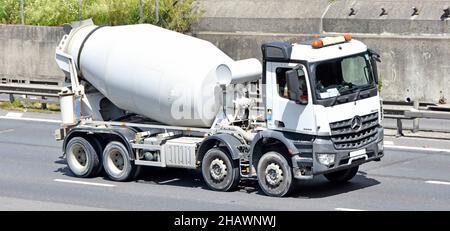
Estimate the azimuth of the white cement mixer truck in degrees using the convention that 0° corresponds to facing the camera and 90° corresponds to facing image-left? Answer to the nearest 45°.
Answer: approximately 315°

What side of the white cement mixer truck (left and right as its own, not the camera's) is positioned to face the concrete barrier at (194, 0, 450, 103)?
left

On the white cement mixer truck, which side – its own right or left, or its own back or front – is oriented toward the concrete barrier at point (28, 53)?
back

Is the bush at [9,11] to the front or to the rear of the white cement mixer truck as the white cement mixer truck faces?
to the rear

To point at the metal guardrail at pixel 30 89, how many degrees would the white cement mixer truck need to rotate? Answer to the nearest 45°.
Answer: approximately 180°

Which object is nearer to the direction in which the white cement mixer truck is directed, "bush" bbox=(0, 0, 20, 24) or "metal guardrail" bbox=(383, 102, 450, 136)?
the metal guardrail

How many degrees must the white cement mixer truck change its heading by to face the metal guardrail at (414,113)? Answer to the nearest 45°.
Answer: approximately 90° to its left

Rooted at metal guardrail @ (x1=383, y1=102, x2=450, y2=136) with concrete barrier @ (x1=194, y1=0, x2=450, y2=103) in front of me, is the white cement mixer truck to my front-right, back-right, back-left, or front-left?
back-left
